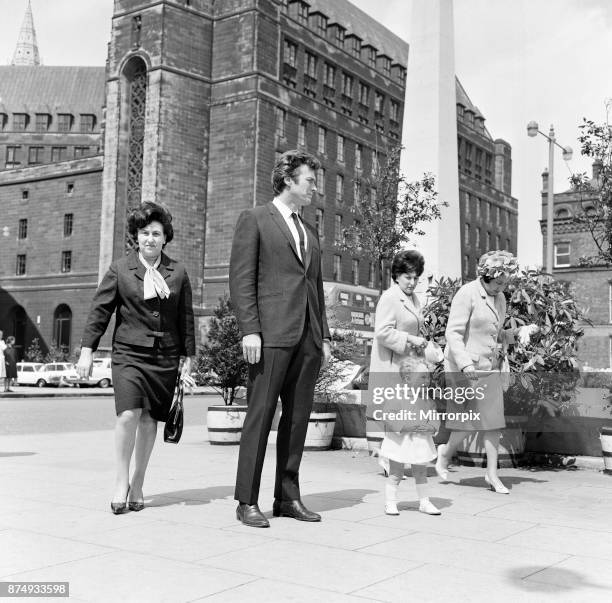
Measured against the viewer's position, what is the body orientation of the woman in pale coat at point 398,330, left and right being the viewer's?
facing the viewer and to the right of the viewer

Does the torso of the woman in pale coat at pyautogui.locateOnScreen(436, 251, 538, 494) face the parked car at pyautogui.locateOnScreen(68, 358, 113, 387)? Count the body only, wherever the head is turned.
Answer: no

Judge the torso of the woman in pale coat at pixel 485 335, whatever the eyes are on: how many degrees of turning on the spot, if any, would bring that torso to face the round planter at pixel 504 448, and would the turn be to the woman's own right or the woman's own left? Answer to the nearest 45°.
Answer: approximately 135° to the woman's own left

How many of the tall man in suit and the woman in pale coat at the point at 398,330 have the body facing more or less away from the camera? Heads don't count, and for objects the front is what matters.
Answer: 0

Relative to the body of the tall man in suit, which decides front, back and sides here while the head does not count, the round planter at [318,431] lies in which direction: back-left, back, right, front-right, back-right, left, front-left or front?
back-left

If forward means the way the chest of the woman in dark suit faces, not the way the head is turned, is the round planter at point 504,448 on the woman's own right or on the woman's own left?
on the woman's own left

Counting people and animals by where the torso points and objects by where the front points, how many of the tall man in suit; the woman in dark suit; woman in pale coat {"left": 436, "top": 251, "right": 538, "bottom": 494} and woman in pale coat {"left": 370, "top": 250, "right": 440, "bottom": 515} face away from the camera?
0

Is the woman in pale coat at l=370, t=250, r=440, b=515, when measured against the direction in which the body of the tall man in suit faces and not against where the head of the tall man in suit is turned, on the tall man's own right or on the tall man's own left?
on the tall man's own left

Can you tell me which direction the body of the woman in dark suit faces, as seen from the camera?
toward the camera

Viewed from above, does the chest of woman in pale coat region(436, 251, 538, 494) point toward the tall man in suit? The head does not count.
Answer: no

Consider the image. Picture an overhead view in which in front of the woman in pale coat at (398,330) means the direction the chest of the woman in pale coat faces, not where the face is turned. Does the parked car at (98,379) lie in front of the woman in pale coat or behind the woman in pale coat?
behind

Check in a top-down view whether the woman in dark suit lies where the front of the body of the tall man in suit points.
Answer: no

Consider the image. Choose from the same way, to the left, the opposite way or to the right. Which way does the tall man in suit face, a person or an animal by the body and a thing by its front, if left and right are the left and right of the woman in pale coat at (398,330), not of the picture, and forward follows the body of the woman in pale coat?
the same way

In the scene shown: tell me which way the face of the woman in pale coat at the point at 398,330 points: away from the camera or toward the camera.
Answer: toward the camera
